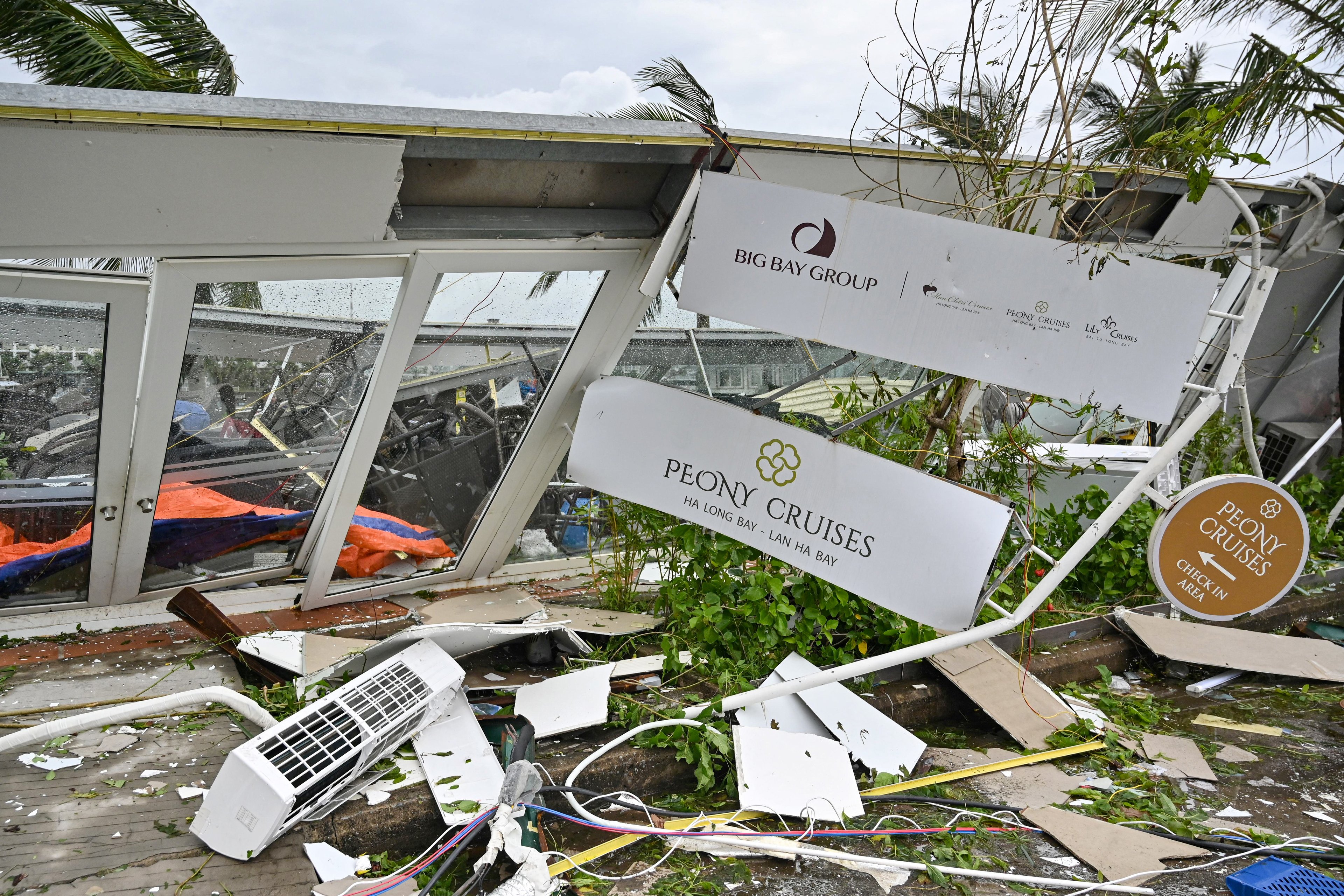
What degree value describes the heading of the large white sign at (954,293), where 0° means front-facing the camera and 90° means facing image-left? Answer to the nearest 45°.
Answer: approximately 0°

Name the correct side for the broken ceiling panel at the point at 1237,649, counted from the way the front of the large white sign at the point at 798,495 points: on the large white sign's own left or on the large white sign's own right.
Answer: on the large white sign's own left

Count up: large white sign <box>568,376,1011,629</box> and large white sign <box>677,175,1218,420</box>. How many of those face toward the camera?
2

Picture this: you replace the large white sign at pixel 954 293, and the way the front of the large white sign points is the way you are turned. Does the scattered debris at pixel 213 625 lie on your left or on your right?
on your right

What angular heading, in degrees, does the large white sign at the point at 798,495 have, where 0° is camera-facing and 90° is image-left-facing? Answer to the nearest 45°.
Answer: approximately 0°
